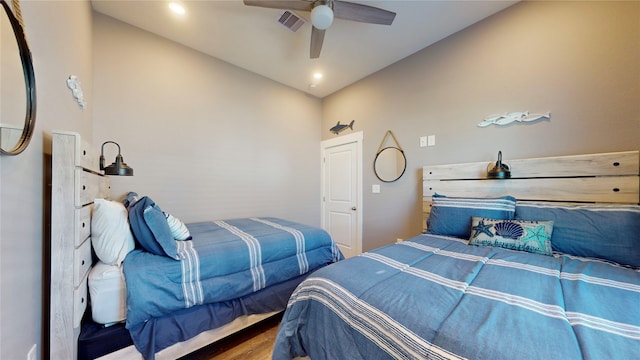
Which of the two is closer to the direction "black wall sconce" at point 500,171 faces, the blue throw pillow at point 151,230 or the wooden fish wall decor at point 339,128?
the blue throw pillow

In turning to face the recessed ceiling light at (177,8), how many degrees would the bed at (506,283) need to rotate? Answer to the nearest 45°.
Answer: approximately 45° to its right

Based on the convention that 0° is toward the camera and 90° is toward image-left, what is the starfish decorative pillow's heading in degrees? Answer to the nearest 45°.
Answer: approximately 45°

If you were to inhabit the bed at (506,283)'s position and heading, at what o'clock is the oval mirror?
The oval mirror is roughly at 12 o'clock from the bed.

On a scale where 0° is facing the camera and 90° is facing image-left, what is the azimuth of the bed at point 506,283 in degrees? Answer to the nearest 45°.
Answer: approximately 45°

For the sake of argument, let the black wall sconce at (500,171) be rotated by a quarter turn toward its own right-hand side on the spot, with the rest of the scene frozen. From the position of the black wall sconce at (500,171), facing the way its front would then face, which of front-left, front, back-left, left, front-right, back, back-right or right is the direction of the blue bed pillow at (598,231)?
back

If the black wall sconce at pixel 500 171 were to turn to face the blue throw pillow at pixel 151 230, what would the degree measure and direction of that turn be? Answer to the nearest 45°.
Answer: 0° — it already faces it

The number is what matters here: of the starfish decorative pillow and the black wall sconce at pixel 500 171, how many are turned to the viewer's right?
0
